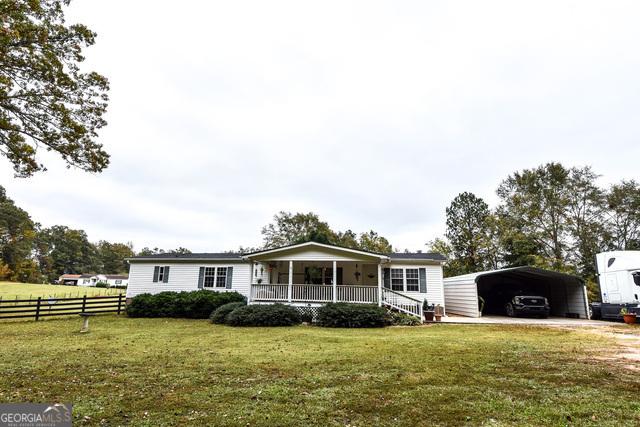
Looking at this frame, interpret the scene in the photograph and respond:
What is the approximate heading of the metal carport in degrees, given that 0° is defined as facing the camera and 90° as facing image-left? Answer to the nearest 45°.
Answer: approximately 315°

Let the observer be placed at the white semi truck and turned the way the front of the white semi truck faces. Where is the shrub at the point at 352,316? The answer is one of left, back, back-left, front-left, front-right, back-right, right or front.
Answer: back-right

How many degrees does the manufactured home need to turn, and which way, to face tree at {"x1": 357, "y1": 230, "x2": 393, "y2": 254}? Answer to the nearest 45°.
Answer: approximately 135° to its left

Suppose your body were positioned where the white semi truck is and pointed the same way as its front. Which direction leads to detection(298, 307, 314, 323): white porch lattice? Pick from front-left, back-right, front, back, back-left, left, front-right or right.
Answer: back-right

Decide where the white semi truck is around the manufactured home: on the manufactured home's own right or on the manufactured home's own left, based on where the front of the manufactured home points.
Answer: on the manufactured home's own left
